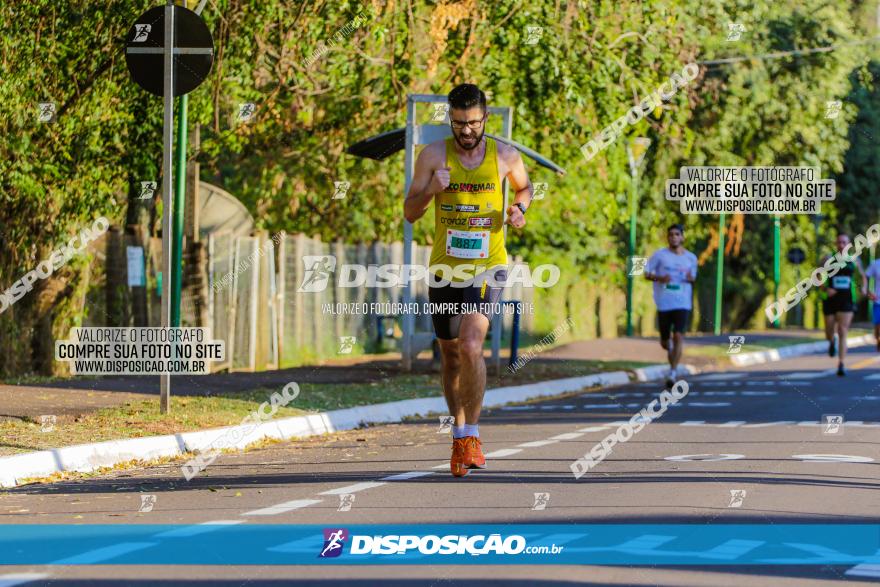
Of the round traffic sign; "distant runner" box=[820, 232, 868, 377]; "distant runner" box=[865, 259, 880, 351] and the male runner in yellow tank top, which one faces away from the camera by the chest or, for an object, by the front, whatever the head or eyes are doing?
the round traffic sign

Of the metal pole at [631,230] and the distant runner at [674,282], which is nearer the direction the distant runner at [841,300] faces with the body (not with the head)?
the distant runner

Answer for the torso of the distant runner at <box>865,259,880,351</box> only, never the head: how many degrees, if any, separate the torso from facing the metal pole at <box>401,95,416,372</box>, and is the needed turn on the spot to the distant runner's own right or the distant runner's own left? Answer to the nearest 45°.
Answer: approximately 45° to the distant runner's own right

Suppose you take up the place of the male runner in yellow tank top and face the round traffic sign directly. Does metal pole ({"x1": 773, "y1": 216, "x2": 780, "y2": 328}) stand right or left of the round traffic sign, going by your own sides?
right

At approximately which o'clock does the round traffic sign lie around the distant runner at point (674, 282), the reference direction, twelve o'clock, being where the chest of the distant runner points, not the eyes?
The round traffic sign is roughly at 1 o'clock from the distant runner.

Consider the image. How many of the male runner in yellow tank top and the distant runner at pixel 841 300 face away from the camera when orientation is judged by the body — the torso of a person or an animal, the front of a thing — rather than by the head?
0

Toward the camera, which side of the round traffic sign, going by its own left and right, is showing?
back

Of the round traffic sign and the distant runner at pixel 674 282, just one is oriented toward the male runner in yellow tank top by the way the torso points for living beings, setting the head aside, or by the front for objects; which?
the distant runner

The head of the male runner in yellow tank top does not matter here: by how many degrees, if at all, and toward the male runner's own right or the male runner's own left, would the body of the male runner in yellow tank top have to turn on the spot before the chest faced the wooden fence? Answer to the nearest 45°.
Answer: approximately 180°

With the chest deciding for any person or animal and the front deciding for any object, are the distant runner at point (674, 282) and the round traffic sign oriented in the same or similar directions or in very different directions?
very different directions

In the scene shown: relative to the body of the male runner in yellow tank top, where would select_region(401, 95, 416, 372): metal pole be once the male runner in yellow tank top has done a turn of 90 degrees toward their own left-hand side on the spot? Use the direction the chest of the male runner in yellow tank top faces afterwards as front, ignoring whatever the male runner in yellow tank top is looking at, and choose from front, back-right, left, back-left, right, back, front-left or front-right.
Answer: left

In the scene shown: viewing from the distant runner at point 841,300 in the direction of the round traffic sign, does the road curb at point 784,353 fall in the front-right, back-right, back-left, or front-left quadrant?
back-right

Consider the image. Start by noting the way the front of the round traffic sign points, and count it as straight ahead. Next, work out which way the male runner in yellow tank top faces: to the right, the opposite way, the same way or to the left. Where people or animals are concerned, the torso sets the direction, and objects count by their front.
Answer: the opposite way
